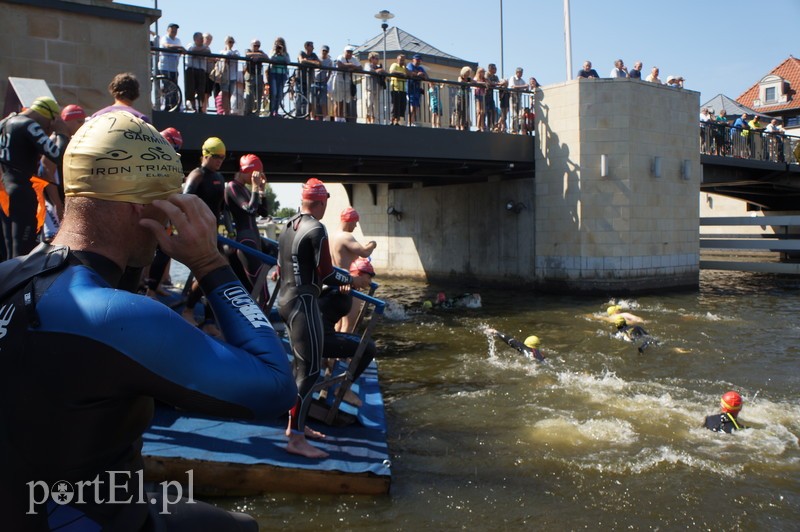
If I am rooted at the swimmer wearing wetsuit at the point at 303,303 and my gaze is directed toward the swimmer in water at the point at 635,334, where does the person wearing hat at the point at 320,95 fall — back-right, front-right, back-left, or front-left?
front-left

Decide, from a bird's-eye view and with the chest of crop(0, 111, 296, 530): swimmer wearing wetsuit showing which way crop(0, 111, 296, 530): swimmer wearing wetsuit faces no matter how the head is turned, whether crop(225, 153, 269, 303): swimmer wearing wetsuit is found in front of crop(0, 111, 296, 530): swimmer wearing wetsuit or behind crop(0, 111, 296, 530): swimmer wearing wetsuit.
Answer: in front

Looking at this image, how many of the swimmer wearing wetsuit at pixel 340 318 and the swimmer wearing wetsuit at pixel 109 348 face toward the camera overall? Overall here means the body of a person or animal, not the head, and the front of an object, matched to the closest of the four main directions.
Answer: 0

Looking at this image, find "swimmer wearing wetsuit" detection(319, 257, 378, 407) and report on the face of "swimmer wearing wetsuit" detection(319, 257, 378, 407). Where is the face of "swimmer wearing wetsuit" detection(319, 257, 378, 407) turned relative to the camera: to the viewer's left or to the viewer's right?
to the viewer's right

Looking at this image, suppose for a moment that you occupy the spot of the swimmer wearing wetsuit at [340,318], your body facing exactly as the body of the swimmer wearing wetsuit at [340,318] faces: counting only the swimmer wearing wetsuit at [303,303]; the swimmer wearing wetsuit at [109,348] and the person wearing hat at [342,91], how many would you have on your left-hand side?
1

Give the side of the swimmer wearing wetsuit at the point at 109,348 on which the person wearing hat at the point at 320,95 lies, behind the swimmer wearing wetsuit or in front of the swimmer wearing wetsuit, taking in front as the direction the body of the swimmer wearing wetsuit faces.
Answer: in front

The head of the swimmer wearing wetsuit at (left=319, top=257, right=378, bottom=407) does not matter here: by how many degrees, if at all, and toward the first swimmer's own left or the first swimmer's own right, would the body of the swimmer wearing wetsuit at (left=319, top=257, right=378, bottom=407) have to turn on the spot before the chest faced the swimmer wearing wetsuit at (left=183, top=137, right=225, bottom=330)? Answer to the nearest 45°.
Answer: approximately 135° to the first swimmer's own left

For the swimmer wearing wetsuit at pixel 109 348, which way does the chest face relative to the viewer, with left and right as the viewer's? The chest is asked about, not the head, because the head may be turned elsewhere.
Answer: facing away from the viewer and to the right of the viewer

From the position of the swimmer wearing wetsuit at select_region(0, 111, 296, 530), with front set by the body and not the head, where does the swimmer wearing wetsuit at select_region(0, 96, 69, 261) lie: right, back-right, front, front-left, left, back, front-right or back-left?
front-left

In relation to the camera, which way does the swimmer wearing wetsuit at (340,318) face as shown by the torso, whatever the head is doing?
to the viewer's right
